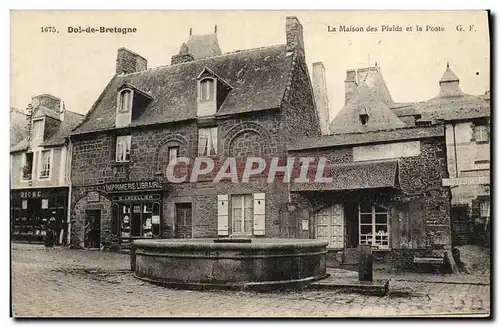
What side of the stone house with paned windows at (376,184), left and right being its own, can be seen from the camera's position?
front

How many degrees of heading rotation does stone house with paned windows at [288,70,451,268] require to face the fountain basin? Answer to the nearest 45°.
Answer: approximately 45° to its right
